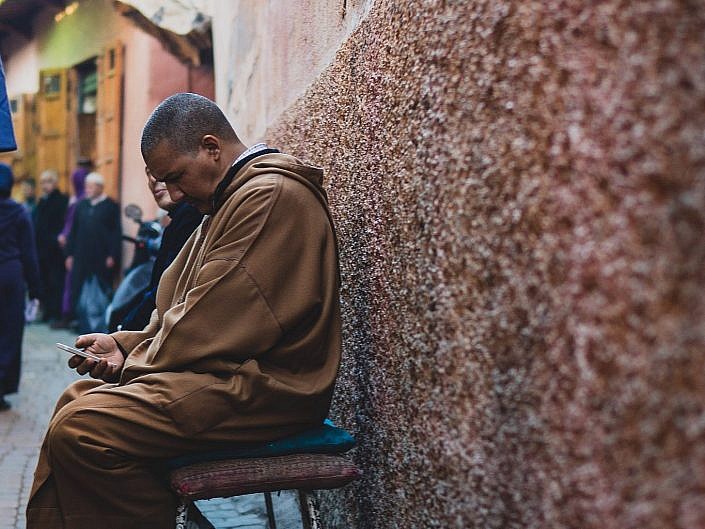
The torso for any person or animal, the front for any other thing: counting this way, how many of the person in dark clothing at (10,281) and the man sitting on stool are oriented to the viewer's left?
1

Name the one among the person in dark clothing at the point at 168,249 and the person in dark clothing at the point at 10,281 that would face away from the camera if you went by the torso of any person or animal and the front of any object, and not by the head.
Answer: the person in dark clothing at the point at 10,281

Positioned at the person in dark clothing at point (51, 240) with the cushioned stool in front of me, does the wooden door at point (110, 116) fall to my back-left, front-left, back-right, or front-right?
back-left

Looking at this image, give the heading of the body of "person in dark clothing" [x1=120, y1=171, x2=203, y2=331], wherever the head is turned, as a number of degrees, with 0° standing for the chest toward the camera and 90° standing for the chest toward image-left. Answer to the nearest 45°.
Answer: approximately 45°

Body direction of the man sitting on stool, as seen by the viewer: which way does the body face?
to the viewer's left

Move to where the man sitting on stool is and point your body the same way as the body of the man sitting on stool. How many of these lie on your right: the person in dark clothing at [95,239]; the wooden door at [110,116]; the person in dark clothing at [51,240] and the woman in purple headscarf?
4

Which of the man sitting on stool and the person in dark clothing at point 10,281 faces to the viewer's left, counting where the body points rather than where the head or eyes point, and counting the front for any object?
the man sitting on stool

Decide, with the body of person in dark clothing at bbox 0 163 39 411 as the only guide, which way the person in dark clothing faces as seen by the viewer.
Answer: away from the camera

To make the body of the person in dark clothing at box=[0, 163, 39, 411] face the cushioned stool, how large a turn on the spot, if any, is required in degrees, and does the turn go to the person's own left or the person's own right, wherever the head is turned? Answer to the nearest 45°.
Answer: approximately 180°

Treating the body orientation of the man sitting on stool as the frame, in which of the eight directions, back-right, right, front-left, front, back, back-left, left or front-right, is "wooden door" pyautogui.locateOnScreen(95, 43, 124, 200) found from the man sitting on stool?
right

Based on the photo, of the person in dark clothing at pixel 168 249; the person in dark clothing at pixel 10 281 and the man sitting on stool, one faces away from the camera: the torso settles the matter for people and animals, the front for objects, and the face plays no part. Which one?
the person in dark clothing at pixel 10 281

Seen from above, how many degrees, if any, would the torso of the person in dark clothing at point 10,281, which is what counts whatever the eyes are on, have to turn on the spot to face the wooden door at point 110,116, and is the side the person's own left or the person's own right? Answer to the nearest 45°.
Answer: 0° — they already face it

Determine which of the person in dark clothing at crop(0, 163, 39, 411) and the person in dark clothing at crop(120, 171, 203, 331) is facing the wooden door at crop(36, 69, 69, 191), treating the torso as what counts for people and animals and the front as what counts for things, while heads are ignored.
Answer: the person in dark clothing at crop(0, 163, 39, 411)

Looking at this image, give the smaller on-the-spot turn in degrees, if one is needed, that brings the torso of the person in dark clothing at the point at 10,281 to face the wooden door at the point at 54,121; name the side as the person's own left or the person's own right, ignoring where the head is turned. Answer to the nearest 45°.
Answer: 0° — they already face it

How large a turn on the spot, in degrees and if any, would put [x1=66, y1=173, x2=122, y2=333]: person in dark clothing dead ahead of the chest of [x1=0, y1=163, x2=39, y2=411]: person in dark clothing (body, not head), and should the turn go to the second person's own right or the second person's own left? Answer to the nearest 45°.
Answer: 0° — they already face them
